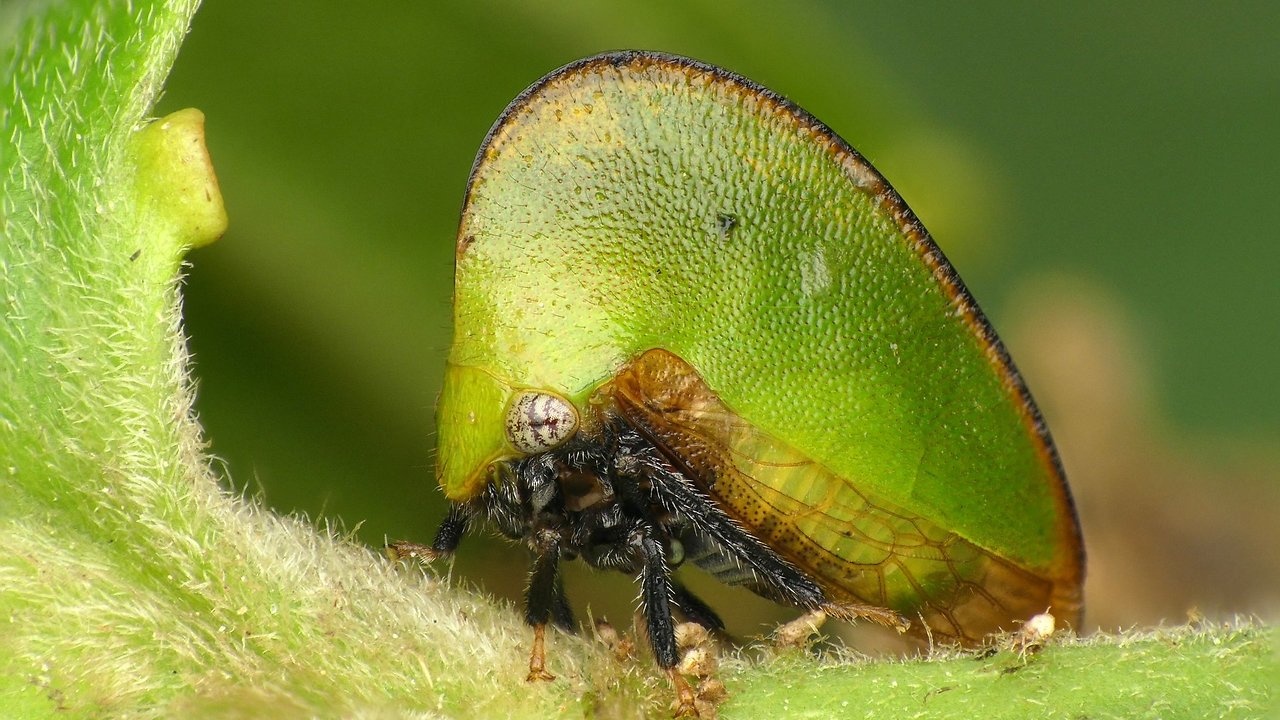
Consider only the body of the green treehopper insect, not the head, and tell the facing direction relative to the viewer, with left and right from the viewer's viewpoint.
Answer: facing to the left of the viewer
